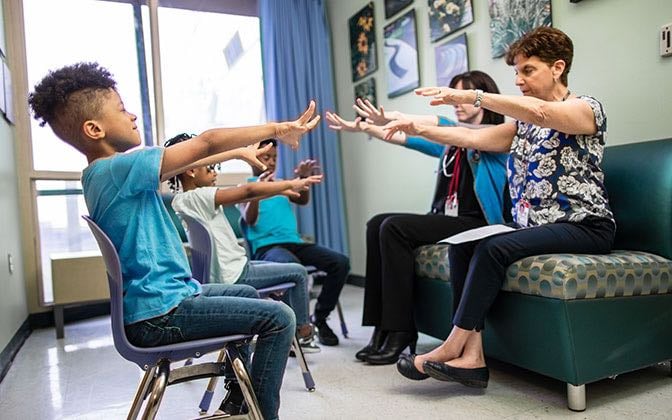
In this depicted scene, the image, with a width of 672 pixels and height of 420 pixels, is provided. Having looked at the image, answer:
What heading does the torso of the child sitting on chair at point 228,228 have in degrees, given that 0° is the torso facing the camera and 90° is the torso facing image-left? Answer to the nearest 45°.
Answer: approximately 270°

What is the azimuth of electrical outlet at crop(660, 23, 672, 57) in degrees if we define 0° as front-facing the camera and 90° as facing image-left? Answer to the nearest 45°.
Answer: approximately 45°

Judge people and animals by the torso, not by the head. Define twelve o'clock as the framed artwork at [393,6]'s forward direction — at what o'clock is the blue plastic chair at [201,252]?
The blue plastic chair is roughly at 11 o'clock from the framed artwork.

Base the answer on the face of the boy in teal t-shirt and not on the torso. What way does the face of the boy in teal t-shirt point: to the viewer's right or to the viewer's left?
to the viewer's right

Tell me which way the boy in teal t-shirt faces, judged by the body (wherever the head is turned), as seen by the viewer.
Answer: to the viewer's right

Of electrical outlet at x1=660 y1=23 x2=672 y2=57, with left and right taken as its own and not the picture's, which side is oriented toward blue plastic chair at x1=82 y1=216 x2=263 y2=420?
front

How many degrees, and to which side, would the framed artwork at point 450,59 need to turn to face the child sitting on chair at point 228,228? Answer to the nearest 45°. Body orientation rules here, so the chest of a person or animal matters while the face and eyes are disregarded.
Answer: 0° — it already faces them

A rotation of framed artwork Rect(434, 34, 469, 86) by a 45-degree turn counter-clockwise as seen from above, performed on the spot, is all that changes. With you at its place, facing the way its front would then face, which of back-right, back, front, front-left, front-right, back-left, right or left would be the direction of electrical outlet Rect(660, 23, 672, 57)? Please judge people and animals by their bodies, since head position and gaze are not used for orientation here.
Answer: front-left

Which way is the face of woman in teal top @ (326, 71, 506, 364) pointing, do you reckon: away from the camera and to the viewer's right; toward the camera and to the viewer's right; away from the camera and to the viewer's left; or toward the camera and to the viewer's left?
toward the camera and to the viewer's left

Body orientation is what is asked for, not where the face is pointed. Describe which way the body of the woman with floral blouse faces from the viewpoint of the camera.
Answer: to the viewer's left

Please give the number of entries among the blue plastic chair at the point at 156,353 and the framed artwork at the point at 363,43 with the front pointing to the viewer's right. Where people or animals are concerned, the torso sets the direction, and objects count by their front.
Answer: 1

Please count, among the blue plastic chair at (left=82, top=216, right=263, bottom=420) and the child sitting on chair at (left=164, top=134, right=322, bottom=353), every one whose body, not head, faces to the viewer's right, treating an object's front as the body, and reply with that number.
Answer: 2

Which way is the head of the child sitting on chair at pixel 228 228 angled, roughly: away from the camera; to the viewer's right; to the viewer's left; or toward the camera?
to the viewer's right

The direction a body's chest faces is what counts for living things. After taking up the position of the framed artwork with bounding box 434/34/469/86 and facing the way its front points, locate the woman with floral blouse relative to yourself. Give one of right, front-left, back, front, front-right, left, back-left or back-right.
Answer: front-left

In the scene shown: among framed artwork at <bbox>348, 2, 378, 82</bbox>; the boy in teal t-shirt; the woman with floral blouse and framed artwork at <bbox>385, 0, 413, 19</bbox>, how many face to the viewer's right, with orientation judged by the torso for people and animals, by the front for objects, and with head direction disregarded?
1

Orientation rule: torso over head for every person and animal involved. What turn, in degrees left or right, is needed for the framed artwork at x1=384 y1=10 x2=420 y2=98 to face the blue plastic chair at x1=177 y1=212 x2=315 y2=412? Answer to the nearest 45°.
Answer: approximately 45° to its left

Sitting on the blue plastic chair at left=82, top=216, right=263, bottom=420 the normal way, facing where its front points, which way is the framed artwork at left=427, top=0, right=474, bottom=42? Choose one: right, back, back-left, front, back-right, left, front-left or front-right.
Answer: front-left

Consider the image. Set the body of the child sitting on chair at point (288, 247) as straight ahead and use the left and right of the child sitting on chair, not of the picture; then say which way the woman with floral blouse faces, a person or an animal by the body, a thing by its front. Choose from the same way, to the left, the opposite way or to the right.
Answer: the opposite way

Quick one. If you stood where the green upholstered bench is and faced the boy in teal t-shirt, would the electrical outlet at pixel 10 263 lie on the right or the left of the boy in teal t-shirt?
right
